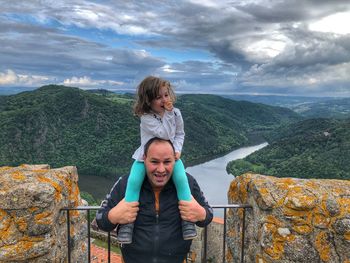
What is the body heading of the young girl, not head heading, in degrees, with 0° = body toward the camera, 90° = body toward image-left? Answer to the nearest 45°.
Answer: approximately 0°

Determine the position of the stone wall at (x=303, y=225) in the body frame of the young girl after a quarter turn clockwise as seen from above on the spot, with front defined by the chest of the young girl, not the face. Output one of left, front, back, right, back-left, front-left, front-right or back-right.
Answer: back

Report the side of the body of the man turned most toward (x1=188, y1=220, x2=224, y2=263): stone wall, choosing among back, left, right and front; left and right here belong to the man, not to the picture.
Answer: back

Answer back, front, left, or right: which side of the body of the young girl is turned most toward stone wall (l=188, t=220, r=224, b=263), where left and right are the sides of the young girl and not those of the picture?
back

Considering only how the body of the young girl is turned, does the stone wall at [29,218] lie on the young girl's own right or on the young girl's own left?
on the young girl's own right

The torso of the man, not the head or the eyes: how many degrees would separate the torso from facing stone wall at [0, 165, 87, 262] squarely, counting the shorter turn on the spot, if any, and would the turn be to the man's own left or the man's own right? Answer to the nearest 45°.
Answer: approximately 135° to the man's own right
